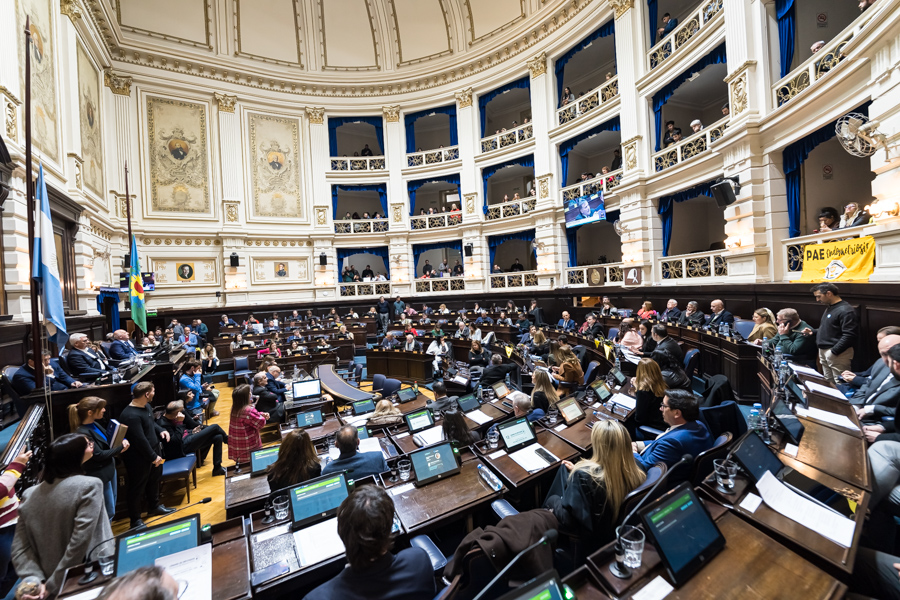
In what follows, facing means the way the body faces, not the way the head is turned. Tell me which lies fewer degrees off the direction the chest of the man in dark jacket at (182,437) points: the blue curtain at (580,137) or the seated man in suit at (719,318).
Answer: the seated man in suit

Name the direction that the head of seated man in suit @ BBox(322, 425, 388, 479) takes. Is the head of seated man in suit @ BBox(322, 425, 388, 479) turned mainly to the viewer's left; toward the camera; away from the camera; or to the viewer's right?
away from the camera

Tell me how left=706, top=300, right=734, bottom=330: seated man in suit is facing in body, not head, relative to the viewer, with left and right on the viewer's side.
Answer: facing the viewer and to the left of the viewer

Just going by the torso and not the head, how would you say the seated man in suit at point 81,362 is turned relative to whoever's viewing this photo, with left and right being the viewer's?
facing the viewer and to the right of the viewer

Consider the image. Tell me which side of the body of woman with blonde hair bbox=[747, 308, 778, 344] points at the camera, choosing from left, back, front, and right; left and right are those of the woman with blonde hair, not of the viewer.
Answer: left

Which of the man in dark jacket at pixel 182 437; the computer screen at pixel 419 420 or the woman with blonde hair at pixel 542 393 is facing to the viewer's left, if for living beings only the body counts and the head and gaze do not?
the woman with blonde hair

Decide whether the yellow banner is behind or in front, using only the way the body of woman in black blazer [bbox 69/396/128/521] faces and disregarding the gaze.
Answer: in front

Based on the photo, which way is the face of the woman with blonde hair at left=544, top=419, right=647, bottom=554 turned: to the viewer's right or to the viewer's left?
to the viewer's left

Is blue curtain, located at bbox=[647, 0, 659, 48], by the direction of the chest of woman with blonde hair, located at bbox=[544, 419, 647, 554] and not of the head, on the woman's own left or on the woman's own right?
on the woman's own right

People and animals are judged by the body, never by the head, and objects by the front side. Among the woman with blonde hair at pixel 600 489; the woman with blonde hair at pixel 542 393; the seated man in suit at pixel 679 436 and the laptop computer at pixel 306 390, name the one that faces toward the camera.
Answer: the laptop computer

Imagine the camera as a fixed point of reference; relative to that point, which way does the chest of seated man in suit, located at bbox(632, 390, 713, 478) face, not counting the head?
to the viewer's left

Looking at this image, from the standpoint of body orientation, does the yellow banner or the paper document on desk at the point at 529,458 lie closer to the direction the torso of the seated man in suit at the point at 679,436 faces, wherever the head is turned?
the paper document on desk
